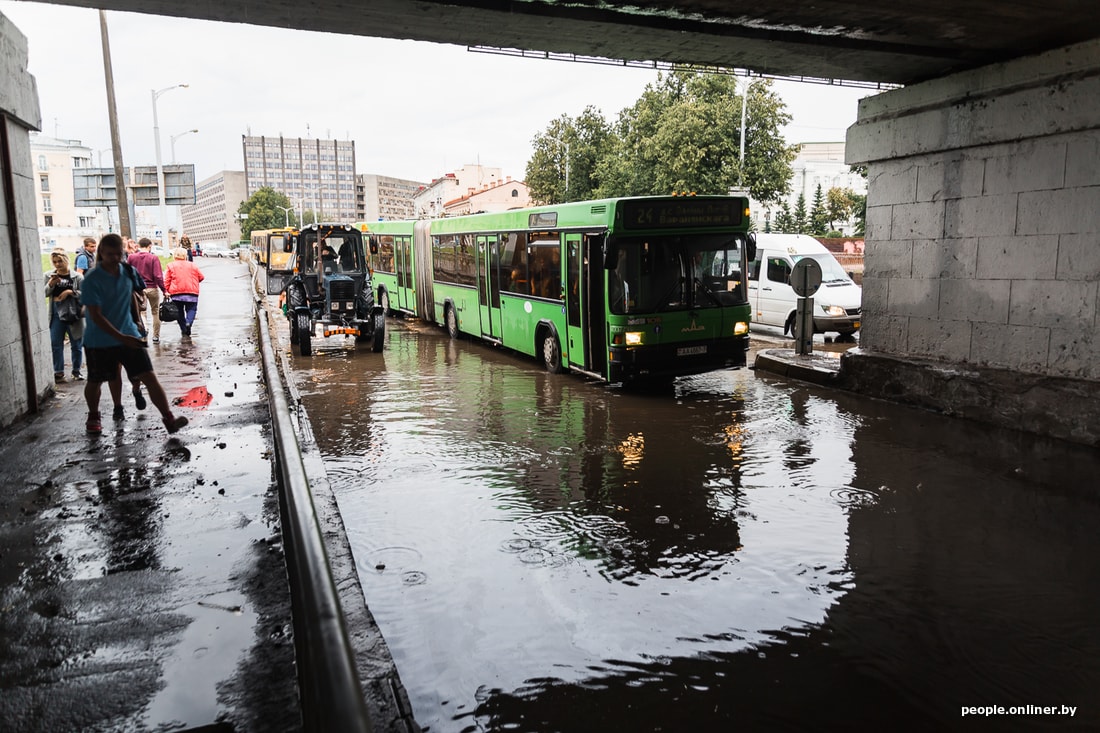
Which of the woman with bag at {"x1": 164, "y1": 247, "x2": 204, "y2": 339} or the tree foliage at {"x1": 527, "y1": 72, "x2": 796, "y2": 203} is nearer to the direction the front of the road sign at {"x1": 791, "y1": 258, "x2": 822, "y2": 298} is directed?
the tree foliage

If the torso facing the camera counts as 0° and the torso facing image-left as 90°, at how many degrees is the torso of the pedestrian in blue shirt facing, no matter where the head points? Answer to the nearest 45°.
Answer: approximately 315°

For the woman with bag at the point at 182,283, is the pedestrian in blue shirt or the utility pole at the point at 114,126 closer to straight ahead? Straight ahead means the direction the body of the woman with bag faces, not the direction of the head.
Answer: the utility pole

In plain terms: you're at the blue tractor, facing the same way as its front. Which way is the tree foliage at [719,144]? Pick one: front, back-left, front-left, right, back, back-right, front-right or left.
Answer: back-left

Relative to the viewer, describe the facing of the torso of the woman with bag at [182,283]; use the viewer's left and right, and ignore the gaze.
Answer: facing away from the viewer

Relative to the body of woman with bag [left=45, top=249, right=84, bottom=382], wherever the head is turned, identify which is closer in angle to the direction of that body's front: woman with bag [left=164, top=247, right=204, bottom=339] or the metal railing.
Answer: the metal railing

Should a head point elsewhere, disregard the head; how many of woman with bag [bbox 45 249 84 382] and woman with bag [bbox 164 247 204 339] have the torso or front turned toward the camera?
1
